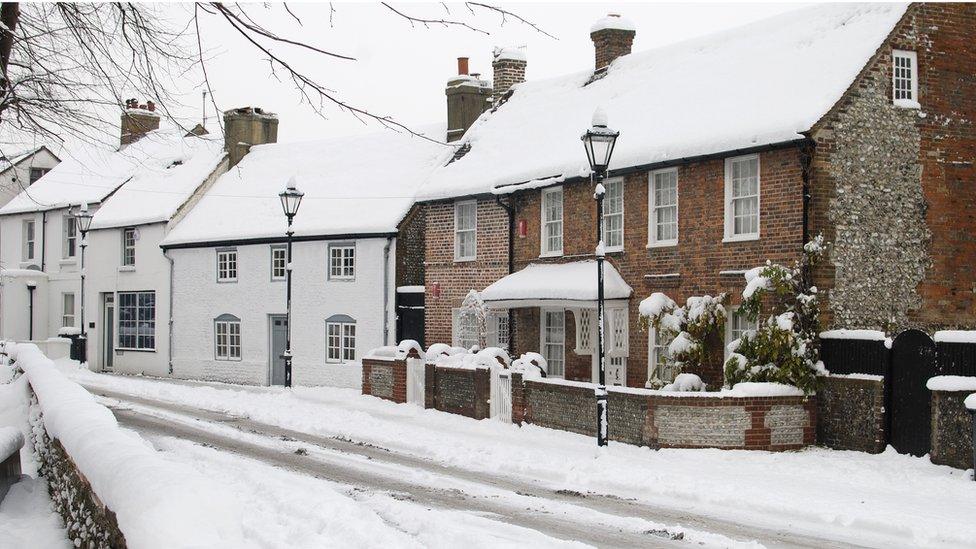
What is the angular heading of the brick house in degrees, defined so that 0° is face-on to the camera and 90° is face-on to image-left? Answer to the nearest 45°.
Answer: approximately 45°

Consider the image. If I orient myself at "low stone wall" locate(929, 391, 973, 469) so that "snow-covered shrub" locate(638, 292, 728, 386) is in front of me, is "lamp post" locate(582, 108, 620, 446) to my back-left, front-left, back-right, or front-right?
front-left

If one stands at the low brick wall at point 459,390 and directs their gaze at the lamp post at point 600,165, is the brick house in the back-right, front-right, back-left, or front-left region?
front-left

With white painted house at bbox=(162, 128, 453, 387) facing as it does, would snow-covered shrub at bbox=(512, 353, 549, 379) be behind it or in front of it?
in front

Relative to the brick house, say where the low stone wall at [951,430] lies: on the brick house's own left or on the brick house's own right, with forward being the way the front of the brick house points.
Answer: on the brick house's own left

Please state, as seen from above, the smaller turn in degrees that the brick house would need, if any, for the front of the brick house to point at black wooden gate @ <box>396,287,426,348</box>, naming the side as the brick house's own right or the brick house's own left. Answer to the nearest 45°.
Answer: approximately 90° to the brick house's own right

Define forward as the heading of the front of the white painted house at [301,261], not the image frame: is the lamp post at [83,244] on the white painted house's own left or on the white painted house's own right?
on the white painted house's own right

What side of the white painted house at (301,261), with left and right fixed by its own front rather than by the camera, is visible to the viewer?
front

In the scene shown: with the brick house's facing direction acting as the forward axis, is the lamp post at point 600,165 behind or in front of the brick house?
in front

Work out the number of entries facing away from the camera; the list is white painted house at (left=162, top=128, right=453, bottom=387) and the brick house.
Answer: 0

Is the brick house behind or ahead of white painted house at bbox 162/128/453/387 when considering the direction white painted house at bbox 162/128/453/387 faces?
ahead
